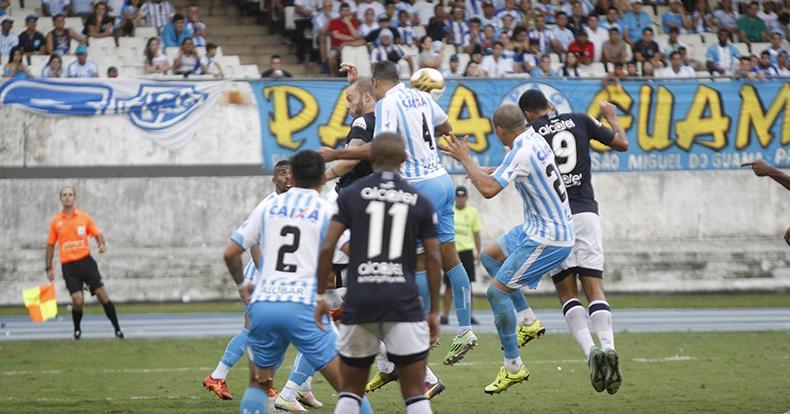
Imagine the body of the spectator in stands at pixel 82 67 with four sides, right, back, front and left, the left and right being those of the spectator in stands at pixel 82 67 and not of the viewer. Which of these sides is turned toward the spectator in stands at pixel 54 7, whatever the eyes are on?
back

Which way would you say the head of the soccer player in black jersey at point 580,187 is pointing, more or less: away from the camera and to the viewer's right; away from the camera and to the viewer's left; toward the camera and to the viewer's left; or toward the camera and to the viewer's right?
away from the camera and to the viewer's left

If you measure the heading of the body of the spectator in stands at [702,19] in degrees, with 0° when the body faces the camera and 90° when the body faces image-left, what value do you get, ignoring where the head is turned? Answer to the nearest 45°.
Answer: approximately 0°

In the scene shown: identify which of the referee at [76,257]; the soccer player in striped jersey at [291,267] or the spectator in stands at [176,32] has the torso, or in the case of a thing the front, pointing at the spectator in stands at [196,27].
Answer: the soccer player in striped jersey

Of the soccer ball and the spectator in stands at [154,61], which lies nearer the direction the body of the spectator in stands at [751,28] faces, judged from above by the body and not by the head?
the soccer ball

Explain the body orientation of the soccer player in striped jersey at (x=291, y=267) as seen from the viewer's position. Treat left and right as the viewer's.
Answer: facing away from the viewer

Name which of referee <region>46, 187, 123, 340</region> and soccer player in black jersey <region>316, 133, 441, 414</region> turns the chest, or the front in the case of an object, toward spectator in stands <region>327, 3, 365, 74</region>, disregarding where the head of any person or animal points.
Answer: the soccer player in black jersey

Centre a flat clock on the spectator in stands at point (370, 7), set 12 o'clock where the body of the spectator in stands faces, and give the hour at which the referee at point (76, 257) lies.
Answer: The referee is roughly at 1 o'clock from the spectator in stands.

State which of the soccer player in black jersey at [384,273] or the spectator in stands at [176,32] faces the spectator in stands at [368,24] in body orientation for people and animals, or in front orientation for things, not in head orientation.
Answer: the soccer player in black jersey

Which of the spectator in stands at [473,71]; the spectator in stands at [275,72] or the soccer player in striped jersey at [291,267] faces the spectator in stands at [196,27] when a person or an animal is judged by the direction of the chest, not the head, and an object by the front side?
the soccer player in striped jersey

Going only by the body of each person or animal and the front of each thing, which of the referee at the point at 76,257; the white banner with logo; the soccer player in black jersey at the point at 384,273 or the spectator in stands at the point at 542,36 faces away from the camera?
the soccer player in black jersey
